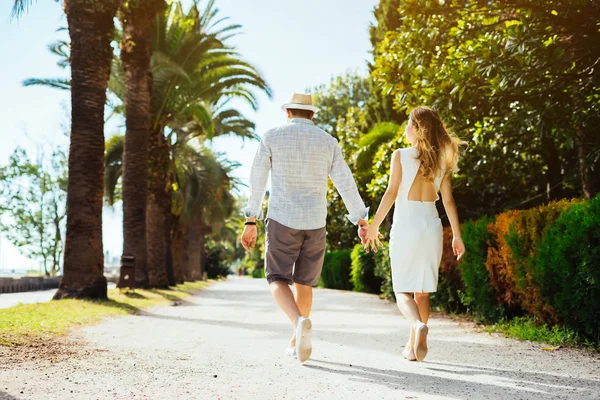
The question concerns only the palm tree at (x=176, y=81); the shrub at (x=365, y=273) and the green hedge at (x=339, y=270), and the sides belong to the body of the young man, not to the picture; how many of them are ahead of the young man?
3

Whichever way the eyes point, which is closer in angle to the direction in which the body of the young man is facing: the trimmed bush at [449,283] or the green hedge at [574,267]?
the trimmed bush

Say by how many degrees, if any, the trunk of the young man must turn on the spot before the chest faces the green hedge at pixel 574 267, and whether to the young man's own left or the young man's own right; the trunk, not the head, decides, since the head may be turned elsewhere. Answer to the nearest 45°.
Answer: approximately 45° to the young man's own right

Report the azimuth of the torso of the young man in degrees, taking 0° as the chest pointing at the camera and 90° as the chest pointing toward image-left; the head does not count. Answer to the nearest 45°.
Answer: approximately 180°

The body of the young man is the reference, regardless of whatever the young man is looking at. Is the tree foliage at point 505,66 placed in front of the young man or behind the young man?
in front

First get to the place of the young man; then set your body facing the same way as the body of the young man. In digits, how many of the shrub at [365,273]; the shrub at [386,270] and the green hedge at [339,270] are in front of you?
3

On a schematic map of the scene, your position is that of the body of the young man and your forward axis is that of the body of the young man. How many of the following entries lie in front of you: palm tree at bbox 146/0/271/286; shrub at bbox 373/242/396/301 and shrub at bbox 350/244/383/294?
3

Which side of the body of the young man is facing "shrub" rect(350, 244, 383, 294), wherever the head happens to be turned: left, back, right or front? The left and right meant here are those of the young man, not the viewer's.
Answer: front

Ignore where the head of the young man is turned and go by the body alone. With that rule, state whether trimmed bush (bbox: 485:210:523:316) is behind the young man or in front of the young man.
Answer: in front

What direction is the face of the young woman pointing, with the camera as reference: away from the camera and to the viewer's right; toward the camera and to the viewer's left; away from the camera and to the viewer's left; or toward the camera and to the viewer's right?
away from the camera and to the viewer's left

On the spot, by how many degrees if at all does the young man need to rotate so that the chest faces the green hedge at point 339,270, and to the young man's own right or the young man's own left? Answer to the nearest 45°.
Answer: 0° — they already face it

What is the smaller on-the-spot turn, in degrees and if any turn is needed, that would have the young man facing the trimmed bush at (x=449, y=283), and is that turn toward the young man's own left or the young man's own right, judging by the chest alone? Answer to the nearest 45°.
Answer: approximately 45° to the young man's own right

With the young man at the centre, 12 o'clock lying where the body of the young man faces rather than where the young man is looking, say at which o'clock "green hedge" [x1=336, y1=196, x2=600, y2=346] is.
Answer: The green hedge is roughly at 2 o'clock from the young man.

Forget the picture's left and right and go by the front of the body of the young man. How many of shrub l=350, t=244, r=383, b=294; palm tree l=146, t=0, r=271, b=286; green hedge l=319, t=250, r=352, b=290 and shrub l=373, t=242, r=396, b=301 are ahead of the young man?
4

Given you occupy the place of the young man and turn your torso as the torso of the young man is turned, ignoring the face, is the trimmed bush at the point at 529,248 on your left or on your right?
on your right

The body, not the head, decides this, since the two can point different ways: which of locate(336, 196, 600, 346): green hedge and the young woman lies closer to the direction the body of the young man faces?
the green hedge

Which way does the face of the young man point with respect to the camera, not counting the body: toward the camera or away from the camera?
away from the camera
